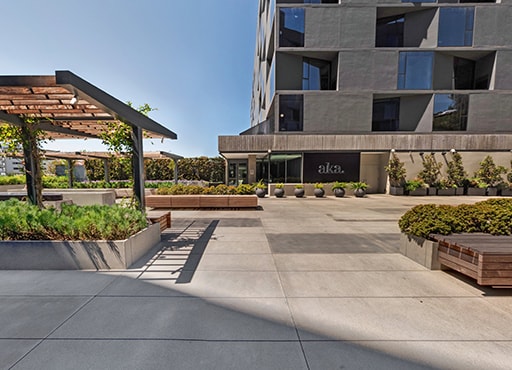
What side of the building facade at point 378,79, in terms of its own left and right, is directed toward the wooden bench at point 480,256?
front

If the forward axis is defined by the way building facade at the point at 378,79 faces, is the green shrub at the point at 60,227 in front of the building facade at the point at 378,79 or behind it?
in front

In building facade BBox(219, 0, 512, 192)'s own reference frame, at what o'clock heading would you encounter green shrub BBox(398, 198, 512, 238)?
The green shrub is roughly at 12 o'clock from the building facade.

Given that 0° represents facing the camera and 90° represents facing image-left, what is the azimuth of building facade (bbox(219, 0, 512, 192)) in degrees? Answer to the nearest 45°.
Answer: approximately 0°

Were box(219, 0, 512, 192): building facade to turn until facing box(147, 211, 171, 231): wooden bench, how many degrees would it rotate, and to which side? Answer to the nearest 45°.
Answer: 0° — it already faces it

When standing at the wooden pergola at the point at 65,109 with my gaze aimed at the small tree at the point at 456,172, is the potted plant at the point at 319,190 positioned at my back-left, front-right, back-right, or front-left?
front-left

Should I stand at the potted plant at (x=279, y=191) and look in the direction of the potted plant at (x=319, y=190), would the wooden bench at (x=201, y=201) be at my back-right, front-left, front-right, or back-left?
back-right

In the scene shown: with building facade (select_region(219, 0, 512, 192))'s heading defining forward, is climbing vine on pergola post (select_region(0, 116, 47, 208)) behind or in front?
in front

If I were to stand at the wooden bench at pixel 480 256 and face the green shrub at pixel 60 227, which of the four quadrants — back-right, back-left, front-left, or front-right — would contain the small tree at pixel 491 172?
back-right

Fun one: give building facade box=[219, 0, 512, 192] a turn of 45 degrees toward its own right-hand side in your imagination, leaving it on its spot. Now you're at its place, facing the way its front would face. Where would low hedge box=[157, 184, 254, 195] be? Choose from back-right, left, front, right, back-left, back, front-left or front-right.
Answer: front

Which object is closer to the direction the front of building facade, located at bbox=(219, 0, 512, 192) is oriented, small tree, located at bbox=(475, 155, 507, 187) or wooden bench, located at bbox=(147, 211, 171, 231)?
the wooden bench
